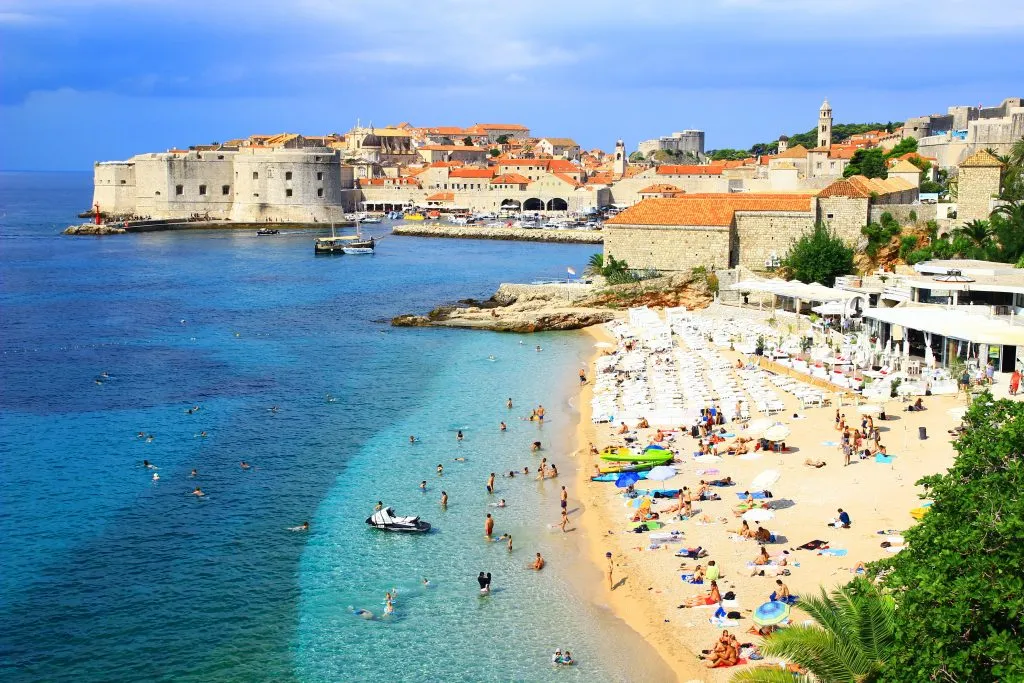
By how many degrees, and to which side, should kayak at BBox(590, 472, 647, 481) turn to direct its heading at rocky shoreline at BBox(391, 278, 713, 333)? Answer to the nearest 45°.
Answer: approximately 90° to its right

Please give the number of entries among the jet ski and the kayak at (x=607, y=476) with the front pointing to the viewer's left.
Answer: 2

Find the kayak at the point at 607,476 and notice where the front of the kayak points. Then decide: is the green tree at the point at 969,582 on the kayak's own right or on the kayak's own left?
on the kayak's own left

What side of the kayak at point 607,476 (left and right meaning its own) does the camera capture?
left

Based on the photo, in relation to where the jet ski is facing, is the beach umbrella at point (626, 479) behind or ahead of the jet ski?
behind

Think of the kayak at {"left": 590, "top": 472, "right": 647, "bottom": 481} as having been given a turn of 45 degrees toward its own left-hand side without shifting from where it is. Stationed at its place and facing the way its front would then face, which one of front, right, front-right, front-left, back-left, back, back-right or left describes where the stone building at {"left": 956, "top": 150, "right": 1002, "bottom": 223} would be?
back

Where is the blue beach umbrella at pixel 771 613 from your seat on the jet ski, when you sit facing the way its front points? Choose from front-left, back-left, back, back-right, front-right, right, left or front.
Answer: back-left

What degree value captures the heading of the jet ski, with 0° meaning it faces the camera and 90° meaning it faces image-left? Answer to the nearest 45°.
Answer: approximately 90°

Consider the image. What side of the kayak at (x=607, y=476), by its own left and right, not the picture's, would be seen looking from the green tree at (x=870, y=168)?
right

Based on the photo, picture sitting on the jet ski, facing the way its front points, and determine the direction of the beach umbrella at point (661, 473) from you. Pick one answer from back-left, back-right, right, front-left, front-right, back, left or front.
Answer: back

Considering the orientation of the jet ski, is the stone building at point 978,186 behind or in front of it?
behind

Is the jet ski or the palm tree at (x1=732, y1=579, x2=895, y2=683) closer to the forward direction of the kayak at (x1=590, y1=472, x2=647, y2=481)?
the jet ski
